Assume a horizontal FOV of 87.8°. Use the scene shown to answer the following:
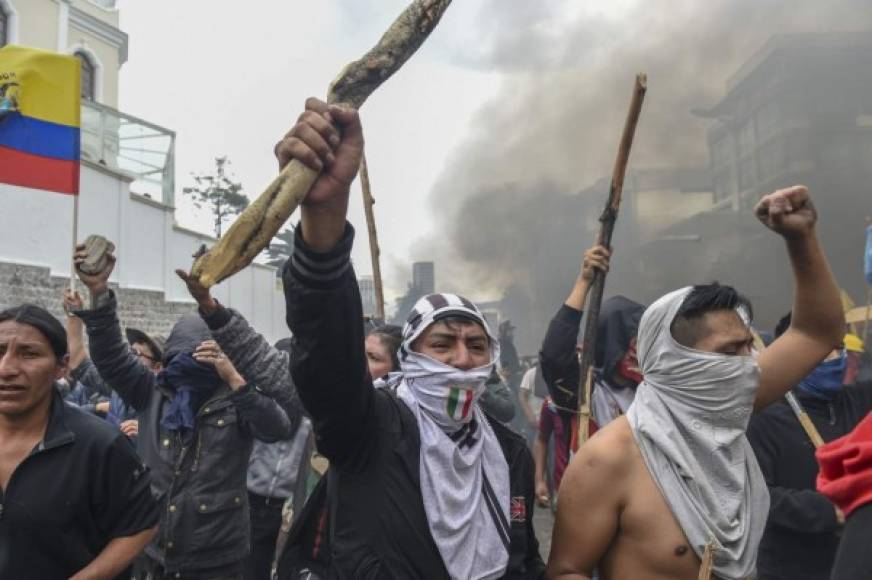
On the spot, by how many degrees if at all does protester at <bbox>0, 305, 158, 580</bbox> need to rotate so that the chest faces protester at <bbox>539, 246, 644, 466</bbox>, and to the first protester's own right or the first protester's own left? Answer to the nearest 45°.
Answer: approximately 135° to the first protester's own left

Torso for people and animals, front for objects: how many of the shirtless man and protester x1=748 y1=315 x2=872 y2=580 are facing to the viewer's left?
0

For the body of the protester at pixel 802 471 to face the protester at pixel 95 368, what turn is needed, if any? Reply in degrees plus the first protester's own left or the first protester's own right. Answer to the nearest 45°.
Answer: approximately 135° to the first protester's own right

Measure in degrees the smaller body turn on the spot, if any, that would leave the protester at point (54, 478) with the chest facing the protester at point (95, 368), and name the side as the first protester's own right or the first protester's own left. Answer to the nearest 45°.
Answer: approximately 135° to the first protester's own right

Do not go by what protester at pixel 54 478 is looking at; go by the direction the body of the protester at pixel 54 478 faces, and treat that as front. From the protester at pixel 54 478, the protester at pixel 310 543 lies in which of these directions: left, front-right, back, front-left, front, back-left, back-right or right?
left

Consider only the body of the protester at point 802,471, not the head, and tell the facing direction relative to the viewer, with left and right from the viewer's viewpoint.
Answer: facing the viewer and to the right of the viewer

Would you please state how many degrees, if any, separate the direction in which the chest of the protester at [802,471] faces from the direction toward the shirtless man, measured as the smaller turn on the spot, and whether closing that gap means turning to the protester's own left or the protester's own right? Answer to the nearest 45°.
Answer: approximately 45° to the protester's own right

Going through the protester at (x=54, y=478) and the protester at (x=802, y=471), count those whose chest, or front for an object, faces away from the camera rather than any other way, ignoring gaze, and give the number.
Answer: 0

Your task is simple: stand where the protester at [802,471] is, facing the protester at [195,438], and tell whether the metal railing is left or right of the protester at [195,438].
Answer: right
